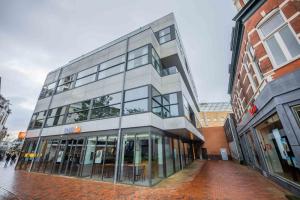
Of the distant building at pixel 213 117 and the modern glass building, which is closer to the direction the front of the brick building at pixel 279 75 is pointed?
the modern glass building

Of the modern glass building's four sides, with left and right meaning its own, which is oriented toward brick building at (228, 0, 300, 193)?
left

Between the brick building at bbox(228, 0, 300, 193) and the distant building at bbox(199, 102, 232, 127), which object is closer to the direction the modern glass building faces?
the brick building

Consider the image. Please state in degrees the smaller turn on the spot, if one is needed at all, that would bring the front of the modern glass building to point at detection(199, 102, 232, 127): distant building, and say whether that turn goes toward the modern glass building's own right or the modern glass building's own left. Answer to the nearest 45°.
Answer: approximately 180°

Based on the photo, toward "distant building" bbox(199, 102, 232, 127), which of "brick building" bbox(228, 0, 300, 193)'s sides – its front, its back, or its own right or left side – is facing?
right

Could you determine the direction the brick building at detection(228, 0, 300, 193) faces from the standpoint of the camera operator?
facing the viewer and to the left of the viewer

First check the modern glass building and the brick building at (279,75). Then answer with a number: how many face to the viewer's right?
0

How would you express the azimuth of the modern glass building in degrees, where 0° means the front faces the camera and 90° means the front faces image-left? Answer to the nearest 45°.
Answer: approximately 45°
